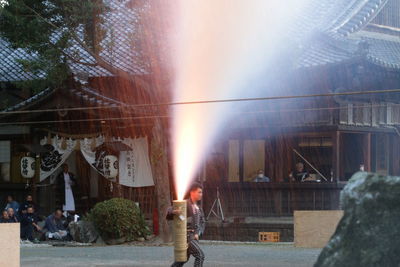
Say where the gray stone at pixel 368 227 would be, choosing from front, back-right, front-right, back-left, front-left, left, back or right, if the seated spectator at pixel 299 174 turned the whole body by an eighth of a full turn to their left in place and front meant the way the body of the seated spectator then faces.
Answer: front-right

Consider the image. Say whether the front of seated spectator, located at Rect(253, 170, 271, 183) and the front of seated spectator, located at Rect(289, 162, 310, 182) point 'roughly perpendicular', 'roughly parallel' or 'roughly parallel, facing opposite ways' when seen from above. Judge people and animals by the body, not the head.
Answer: roughly parallel

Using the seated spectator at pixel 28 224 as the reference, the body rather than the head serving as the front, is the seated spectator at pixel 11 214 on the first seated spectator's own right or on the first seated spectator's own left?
on the first seated spectator's own right

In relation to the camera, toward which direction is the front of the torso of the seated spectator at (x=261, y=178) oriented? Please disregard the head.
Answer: toward the camera

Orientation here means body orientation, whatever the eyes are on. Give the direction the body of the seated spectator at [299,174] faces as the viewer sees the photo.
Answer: toward the camera

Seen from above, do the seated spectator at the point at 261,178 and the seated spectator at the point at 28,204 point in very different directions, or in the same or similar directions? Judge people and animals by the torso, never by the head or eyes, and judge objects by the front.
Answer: same or similar directions

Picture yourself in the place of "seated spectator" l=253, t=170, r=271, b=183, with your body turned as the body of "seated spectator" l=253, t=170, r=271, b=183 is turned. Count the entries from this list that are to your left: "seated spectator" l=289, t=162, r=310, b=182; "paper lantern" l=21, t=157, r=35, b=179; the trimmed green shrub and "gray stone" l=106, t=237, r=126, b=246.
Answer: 1

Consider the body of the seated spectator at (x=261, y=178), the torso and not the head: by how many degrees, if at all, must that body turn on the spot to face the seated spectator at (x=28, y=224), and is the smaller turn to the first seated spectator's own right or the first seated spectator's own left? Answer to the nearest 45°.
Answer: approximately 90° to the first seated spectator's own right

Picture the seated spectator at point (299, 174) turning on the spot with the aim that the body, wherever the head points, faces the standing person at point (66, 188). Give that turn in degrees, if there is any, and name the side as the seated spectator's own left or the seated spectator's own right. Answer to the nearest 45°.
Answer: approximately 90° to the seated spectator's own right

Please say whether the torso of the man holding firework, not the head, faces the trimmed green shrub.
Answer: no

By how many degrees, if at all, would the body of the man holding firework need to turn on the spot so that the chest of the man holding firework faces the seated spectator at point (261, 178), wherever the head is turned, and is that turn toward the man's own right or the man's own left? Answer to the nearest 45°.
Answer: approximately 135° to the man's own left

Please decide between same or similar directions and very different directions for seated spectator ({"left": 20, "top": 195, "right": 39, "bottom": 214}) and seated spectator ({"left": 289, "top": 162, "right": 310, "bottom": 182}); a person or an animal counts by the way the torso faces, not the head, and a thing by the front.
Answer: same or similar directions

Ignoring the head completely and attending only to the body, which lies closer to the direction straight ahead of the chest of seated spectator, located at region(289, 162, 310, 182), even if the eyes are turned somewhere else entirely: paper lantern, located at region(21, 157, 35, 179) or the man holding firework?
the man holding firework

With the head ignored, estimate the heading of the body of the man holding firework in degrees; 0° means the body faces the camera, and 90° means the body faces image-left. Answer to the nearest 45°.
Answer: approximately 315°

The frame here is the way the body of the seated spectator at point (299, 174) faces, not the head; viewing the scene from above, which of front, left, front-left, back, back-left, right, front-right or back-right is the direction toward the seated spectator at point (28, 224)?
right

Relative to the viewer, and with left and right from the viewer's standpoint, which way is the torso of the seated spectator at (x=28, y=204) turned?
facing the viewer

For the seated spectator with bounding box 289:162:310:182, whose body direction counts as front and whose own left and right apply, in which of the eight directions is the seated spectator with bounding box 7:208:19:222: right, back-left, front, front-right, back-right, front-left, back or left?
right
